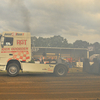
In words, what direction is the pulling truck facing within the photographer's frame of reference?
facing to the left of the viewer
